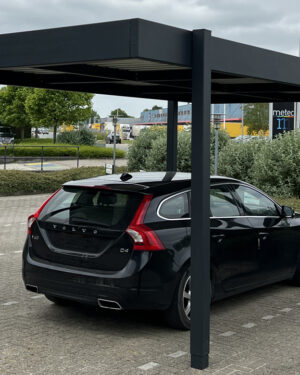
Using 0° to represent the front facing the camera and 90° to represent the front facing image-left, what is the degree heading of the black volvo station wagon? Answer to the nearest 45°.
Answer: approximately 225°

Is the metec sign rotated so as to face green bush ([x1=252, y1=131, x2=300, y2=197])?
yes

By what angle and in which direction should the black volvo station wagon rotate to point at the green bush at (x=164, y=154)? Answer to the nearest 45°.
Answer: approximately 45° to its left

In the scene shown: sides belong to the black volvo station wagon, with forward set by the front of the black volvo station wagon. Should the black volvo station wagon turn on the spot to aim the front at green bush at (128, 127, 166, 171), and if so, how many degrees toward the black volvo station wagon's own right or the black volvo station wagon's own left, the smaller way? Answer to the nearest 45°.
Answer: approximately 45° to the black volvo station wagon's own left

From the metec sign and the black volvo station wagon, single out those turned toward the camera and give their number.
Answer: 1

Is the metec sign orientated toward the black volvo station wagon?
yes
